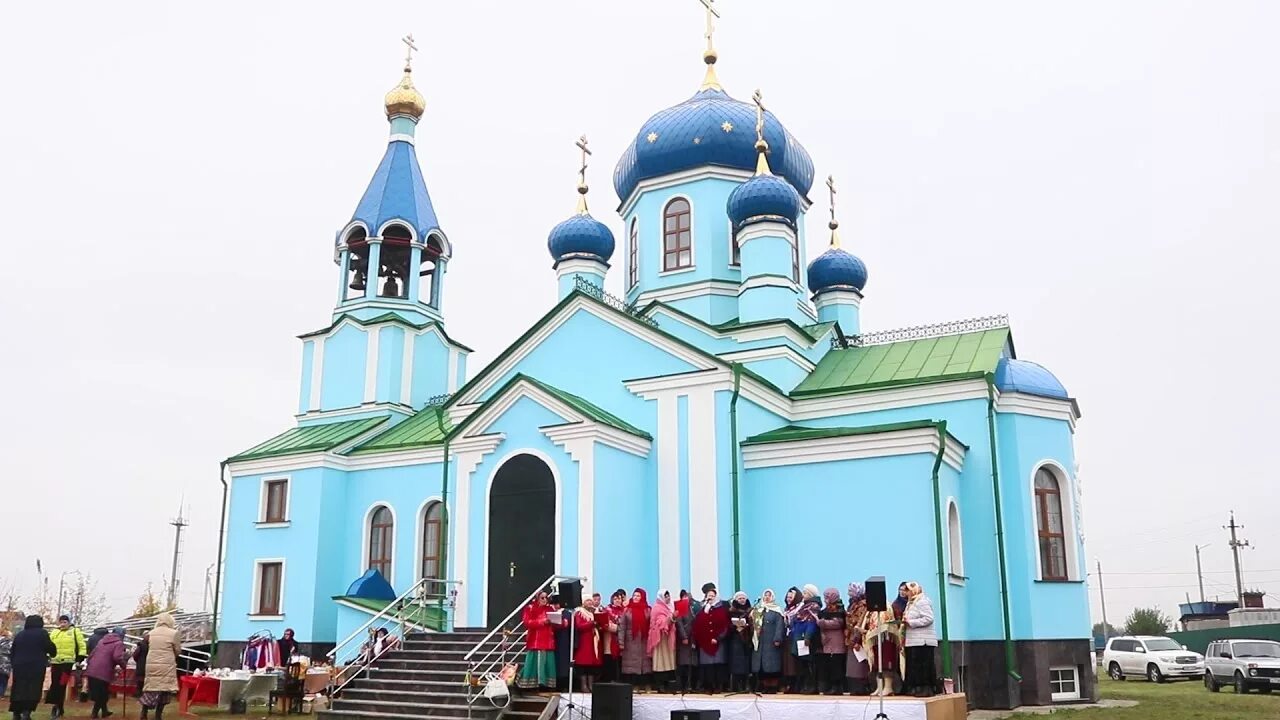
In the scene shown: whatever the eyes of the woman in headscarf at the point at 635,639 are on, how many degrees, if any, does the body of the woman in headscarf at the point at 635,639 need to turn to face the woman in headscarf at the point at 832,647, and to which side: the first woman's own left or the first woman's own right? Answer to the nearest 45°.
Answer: approximately 90° to the first woman's own left

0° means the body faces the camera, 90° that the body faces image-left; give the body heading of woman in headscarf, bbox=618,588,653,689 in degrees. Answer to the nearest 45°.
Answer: approximately 0°

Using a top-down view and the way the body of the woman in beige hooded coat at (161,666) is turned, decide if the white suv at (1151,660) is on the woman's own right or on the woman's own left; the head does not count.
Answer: on the woman's own right

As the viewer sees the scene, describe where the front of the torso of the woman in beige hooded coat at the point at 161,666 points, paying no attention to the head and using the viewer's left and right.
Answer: facing away from the viewer

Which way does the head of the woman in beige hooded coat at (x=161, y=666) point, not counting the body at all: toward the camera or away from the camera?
away from the camera
